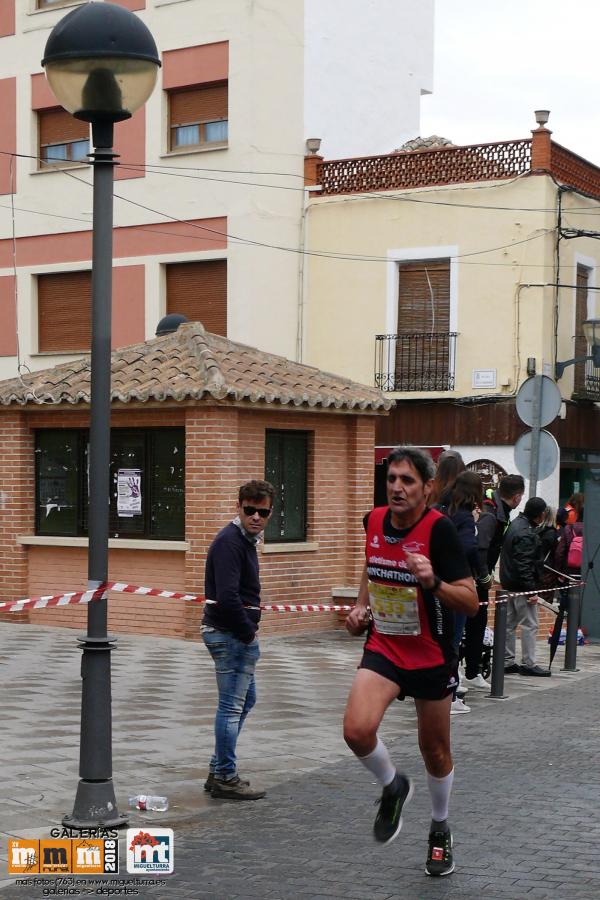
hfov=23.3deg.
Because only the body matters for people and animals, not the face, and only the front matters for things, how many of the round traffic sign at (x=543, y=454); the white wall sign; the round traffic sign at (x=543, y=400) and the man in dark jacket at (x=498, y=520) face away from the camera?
2

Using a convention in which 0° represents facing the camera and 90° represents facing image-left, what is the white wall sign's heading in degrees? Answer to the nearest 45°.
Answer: approximately 0°

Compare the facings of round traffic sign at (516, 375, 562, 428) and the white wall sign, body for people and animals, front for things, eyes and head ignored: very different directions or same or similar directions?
very different directions

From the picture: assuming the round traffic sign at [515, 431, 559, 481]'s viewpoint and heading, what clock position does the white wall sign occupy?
The white wall sign is roughly at 12 o'clock from the round traffic sign.

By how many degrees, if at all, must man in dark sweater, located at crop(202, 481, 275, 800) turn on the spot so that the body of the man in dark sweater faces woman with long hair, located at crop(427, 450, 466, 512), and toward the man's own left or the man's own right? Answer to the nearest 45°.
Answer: approximately 45° to the man's own left

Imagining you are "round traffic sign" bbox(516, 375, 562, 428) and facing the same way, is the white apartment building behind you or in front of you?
in front

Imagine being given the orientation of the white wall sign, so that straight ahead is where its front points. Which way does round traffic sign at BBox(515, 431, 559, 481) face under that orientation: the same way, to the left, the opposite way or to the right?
the opposite way
